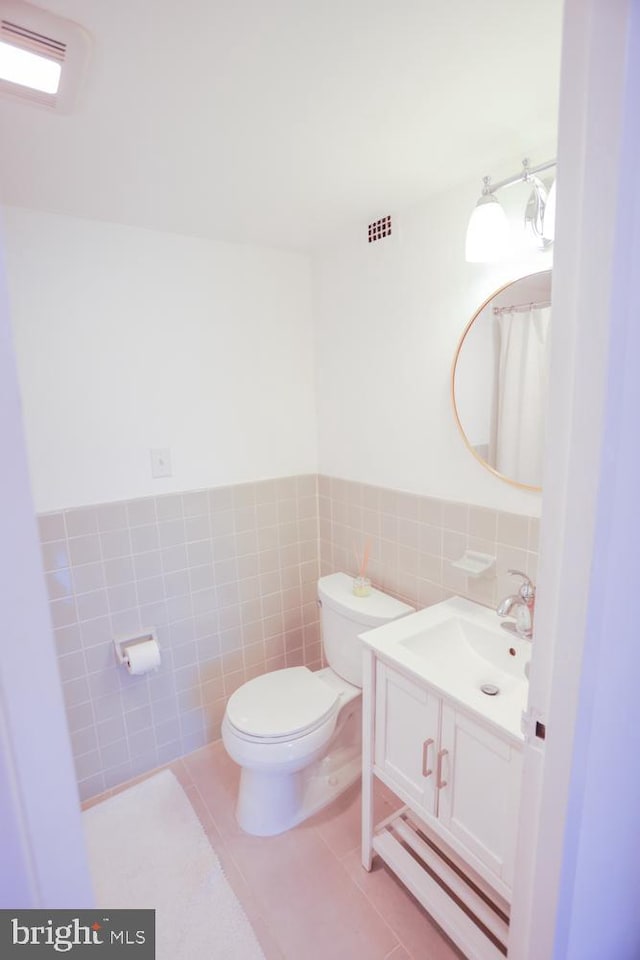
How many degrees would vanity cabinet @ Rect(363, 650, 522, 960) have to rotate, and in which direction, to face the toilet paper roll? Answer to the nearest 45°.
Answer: approximately 45° to its right

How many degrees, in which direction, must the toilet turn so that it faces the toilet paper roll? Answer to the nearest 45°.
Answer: approximately 45° to its right

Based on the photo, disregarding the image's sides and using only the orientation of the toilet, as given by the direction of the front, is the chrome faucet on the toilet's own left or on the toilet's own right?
on the toilet's own left

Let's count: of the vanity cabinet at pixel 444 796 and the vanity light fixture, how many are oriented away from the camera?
0

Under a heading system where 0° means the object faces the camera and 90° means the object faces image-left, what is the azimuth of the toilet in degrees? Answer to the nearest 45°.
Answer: approximately 45°

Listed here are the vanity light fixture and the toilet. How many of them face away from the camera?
0

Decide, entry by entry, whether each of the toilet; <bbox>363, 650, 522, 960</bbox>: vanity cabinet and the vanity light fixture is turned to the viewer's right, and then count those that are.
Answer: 0

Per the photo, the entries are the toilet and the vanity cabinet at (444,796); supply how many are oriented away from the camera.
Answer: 0

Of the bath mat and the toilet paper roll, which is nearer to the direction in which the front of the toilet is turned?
the bath mat

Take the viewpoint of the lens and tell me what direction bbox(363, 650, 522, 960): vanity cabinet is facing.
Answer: facing the viewer and to the left of the viewer
